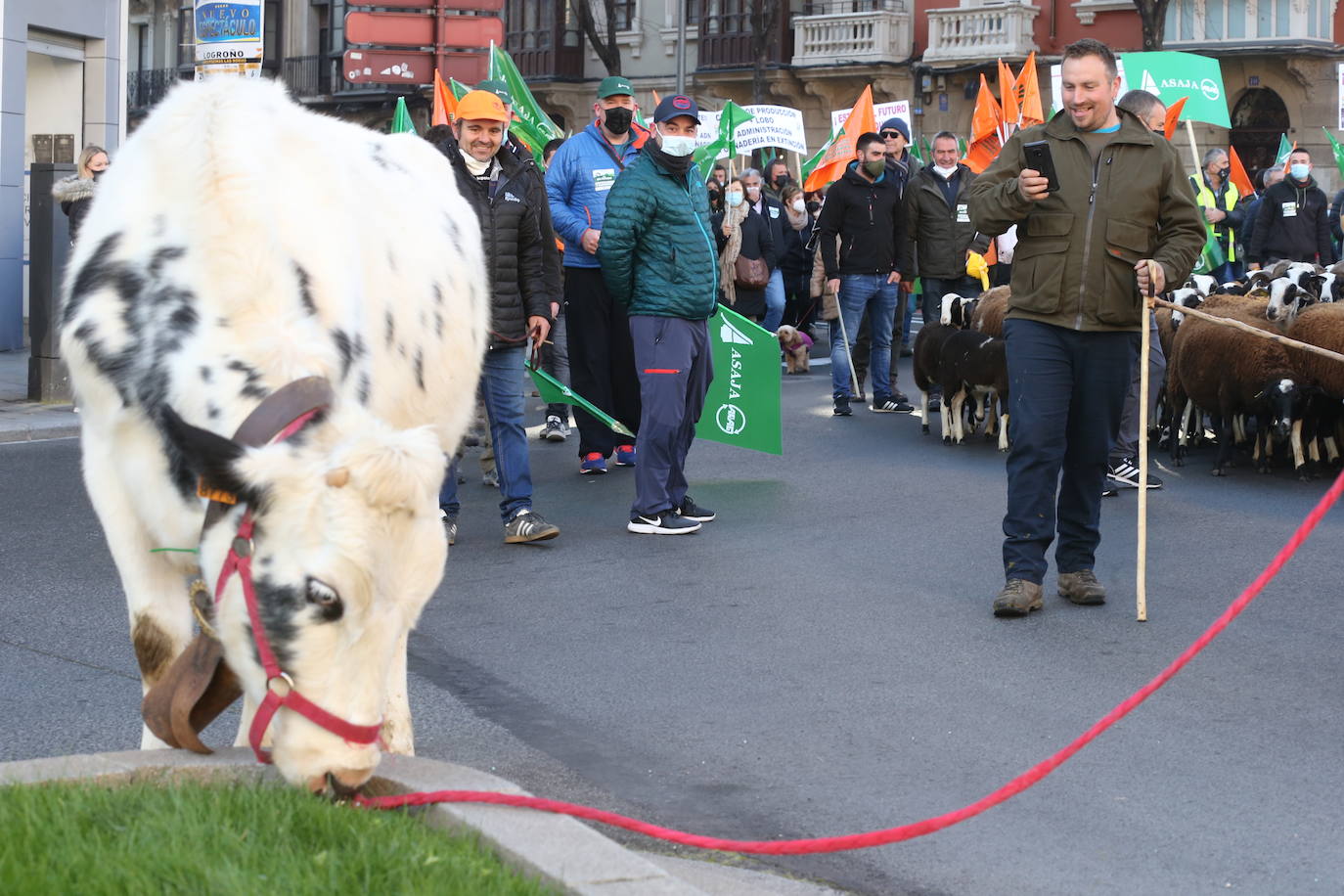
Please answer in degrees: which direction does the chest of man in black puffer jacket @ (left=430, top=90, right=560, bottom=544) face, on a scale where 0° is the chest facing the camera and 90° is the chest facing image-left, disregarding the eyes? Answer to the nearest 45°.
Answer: approximately 0°

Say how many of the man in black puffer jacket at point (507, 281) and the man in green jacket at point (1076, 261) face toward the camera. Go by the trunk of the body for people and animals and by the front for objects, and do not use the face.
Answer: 2

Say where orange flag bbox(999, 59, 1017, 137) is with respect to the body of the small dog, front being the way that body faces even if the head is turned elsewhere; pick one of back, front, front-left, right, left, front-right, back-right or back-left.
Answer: back

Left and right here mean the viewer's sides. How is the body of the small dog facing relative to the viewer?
facing the viewer and to the left of the viewer

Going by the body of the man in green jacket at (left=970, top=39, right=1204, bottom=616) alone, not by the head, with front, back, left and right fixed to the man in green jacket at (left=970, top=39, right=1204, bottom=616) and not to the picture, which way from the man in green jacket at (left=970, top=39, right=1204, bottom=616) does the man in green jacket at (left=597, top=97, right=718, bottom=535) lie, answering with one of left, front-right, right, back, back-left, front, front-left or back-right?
back-right

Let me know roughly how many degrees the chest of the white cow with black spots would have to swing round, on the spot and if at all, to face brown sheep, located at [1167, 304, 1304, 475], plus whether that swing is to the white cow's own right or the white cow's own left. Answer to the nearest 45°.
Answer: approximately 135° to the white cow's own left

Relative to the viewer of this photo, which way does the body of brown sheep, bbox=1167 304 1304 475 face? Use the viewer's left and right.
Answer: facing the viewer and to the right of the viewer

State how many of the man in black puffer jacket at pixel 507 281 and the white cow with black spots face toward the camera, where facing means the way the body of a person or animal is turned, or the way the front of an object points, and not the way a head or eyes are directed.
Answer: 2

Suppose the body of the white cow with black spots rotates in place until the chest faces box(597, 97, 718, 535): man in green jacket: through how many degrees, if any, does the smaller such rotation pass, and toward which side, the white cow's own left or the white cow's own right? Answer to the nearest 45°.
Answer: approximately 180°

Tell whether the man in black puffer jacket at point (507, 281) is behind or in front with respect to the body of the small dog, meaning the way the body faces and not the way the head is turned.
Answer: in front

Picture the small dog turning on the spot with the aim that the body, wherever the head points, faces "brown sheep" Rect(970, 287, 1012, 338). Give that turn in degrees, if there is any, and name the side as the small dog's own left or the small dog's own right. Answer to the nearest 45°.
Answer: approximately 45° to the small dog's own left

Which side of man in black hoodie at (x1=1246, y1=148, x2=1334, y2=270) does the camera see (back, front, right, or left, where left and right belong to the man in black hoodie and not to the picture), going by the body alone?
front

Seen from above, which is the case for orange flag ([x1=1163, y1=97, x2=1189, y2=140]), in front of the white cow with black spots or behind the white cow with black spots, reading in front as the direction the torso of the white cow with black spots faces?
behind
